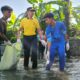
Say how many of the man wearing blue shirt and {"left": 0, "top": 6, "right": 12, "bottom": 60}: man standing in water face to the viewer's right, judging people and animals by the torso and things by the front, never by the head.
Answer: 1

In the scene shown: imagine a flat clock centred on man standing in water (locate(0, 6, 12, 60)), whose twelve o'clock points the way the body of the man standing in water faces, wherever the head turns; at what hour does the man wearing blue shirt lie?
The man wearing blue shirt is roughly at 12 o'clock from the man standing in water.

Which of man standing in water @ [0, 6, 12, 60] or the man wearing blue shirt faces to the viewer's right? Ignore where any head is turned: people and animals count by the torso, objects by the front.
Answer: the man standing in water

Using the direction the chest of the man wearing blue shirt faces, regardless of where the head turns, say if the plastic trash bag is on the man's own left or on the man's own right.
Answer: on the man's own right

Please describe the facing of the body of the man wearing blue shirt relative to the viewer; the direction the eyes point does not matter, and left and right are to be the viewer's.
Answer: facing the viewer and to the left of the viewer

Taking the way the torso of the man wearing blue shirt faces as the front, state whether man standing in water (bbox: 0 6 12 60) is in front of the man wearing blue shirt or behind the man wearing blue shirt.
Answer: in front

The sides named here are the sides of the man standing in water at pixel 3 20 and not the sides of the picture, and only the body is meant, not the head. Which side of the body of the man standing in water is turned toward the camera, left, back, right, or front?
right
